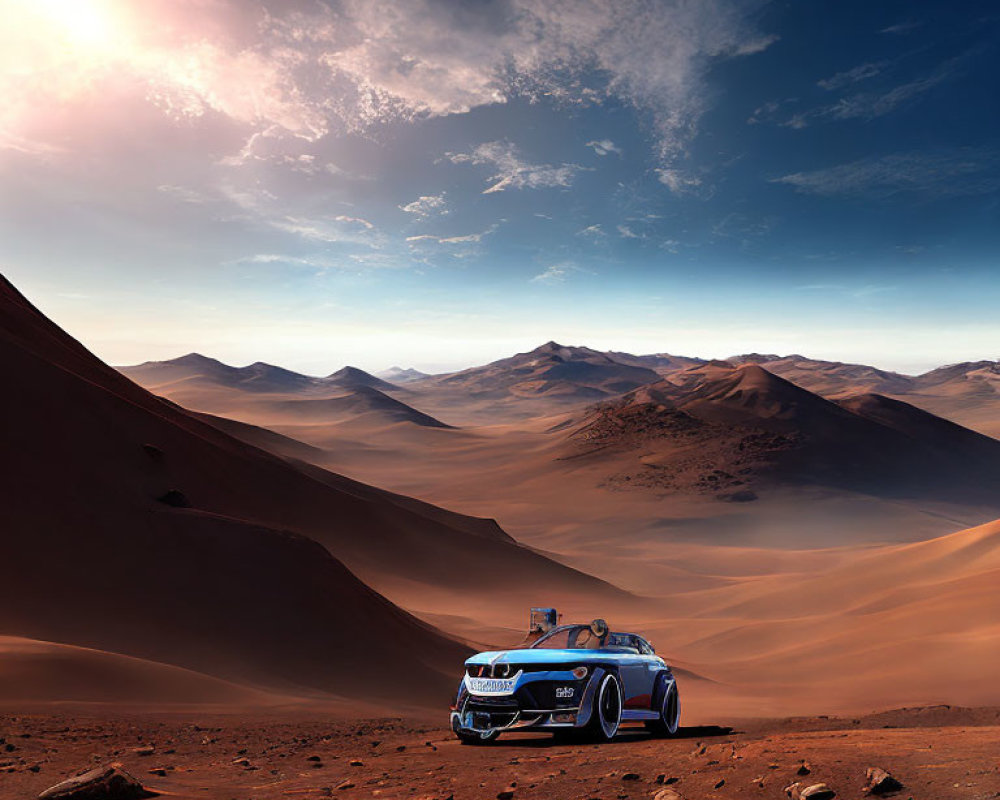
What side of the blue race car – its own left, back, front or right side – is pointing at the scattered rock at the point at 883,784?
left

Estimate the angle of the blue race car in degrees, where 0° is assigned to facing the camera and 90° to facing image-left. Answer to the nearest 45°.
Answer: approximately 45°

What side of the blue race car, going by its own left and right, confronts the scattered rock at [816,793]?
left

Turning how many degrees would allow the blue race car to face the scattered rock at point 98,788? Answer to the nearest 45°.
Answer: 0° — it already faces it

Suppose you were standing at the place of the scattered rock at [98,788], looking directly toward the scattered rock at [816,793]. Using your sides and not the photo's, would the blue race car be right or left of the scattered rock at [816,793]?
left
